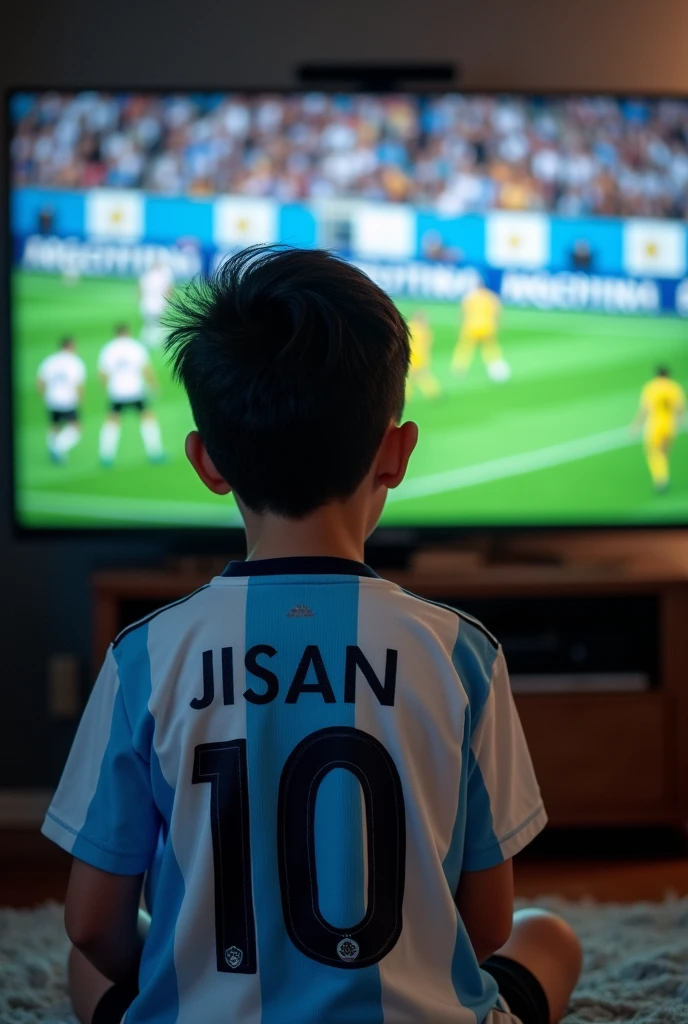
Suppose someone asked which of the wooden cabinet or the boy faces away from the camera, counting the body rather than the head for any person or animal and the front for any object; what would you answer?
the boy

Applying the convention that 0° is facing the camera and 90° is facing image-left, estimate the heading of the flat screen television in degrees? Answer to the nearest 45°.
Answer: approximately 0°

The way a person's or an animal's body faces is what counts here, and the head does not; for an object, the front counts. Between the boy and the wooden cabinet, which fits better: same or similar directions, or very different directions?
very different directions

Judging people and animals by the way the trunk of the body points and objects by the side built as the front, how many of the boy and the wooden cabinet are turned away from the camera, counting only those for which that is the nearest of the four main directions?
1

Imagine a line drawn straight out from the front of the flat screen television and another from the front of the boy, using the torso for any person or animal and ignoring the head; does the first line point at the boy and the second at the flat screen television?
yes

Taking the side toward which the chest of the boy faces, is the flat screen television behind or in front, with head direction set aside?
in front

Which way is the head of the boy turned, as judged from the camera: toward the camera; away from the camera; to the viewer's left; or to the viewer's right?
away from the camera

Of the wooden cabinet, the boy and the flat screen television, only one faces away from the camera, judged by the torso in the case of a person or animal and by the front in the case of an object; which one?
the boy

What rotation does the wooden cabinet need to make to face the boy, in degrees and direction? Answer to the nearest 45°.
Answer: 0° — it already faces them

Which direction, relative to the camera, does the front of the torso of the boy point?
away from the camera
